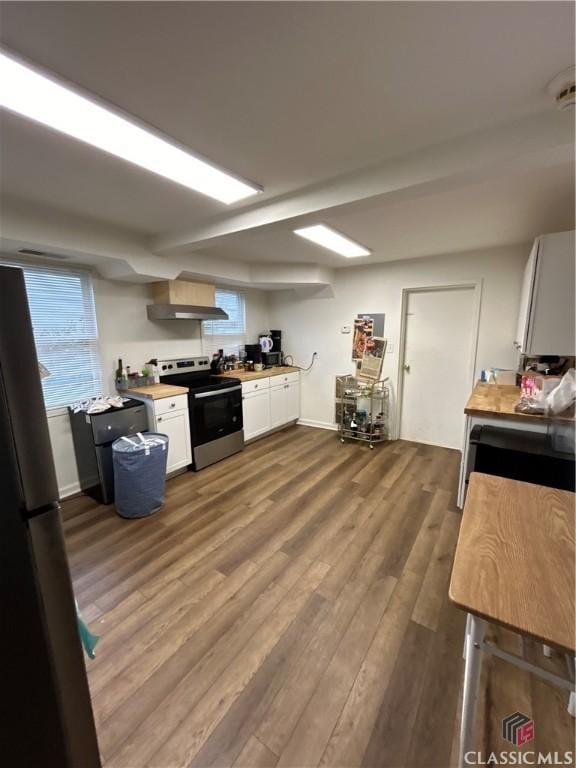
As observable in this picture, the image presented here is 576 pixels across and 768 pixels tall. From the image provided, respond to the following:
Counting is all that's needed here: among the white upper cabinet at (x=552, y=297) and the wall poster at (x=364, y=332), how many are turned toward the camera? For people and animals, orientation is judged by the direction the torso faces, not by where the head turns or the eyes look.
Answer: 1

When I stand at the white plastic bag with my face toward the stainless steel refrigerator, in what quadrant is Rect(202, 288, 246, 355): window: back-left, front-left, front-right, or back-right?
front-right

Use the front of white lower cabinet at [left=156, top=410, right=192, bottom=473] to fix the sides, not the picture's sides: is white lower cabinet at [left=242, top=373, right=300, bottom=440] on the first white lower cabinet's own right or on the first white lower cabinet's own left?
on the first white lower cabinet's own left

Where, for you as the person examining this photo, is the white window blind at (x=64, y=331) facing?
facing the viewer and to the right of the viewer

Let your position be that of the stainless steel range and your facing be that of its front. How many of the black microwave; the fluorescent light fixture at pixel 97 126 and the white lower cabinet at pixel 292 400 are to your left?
2

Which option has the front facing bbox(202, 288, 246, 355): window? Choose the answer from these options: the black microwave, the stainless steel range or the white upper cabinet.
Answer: the white upper cabinet

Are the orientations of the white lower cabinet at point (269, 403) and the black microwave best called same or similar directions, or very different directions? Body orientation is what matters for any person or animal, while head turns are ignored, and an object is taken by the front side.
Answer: same or similar directions

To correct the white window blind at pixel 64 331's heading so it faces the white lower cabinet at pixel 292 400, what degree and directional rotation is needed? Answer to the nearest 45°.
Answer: approximately 45° to its left

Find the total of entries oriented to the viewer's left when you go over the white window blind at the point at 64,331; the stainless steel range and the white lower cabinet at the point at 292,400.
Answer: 0

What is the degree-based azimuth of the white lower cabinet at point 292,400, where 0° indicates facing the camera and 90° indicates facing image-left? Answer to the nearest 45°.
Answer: approximately 315°

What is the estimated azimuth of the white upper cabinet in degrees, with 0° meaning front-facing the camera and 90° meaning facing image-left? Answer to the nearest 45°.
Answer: approximately 90°

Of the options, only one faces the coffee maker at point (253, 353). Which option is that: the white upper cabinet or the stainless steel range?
the white upper cabinet

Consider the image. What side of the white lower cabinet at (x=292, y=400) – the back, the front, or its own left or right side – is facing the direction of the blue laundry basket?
right

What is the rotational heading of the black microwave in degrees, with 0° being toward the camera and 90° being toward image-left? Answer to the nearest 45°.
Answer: approximately 315°

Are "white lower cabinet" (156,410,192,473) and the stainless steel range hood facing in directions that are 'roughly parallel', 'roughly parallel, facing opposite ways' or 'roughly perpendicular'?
roughly parallel
